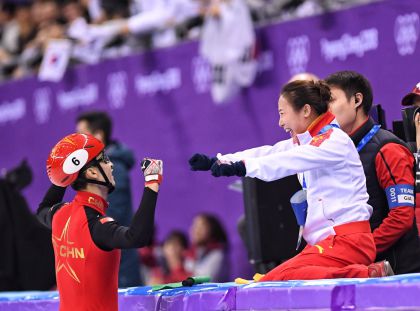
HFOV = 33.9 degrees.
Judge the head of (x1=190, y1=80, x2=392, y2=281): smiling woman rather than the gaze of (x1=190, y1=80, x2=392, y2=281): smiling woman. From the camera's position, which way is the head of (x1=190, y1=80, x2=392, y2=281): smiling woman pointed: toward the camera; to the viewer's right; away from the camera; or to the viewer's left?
to the viewer's left

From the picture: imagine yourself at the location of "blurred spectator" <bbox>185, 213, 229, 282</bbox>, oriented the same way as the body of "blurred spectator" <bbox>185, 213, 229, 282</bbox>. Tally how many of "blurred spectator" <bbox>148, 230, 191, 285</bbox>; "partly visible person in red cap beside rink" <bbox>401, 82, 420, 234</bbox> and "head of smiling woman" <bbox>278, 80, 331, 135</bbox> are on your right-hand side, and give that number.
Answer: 1

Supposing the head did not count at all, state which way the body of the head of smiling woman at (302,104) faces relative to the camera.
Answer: to the viewer's left

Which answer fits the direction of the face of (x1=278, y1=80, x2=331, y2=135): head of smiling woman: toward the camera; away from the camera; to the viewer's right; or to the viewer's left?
to the viewer's left

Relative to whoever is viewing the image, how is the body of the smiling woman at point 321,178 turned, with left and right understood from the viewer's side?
facing to the left of the viewer

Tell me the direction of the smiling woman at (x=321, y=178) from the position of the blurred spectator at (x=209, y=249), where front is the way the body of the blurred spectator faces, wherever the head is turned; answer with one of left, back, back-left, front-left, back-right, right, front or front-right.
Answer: front-left
